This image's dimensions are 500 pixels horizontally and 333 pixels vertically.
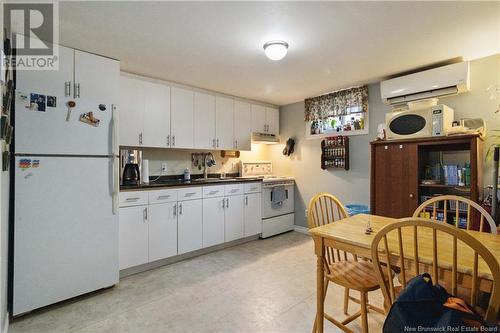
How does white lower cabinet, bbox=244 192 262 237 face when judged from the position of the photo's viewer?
facing the viewer and to the right of the viewer

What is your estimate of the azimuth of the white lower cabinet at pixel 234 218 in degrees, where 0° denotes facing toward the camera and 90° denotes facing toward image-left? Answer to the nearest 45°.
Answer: approximately 315°

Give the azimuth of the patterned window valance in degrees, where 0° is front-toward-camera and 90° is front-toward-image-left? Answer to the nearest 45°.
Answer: approximately 45°

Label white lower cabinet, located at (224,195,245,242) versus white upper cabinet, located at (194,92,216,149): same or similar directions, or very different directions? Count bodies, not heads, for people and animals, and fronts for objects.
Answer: same or similar directions

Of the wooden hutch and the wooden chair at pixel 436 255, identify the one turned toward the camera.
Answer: the wooden hutch

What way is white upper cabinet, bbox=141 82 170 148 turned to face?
toward the camera

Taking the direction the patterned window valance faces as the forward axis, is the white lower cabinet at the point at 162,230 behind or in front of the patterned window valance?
in front

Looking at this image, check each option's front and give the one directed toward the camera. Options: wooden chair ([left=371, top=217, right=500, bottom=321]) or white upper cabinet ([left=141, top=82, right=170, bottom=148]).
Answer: the white upper cabinet
